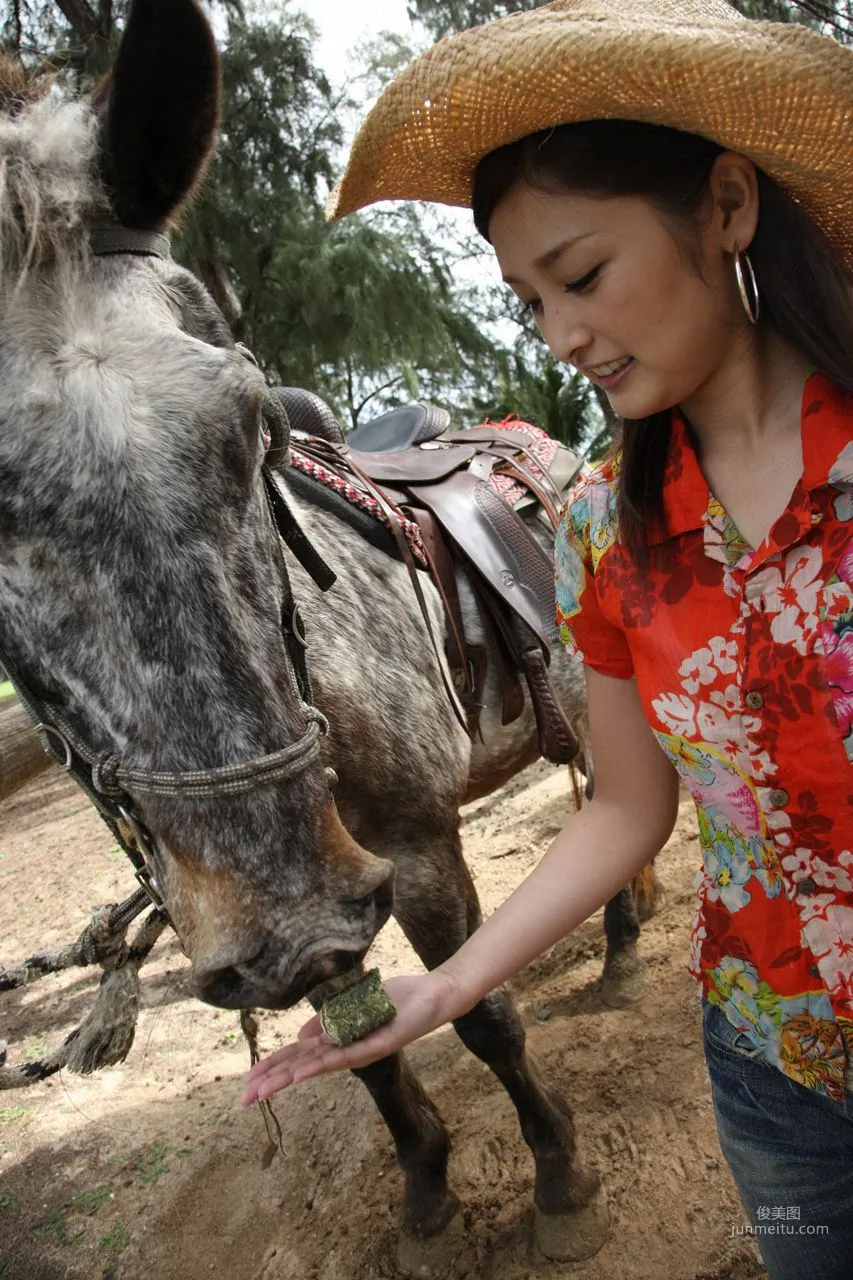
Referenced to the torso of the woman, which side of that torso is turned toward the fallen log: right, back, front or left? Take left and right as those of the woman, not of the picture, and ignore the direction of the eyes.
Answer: right

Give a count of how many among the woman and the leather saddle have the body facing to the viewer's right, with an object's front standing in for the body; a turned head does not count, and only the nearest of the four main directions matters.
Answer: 0

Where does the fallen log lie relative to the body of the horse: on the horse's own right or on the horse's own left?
on the horse's own right

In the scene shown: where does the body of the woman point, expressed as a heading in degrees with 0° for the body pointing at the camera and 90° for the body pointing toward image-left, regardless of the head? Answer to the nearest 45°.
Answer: approximately 45°

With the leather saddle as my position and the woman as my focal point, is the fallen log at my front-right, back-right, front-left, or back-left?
back-right

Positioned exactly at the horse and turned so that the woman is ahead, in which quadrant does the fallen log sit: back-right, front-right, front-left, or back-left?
back-left

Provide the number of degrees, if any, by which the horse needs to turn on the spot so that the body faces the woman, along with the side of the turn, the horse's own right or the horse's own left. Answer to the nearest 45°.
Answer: approximately 90° to the horse's own left

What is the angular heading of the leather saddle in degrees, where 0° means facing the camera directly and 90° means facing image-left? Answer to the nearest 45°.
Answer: approximately 45°
